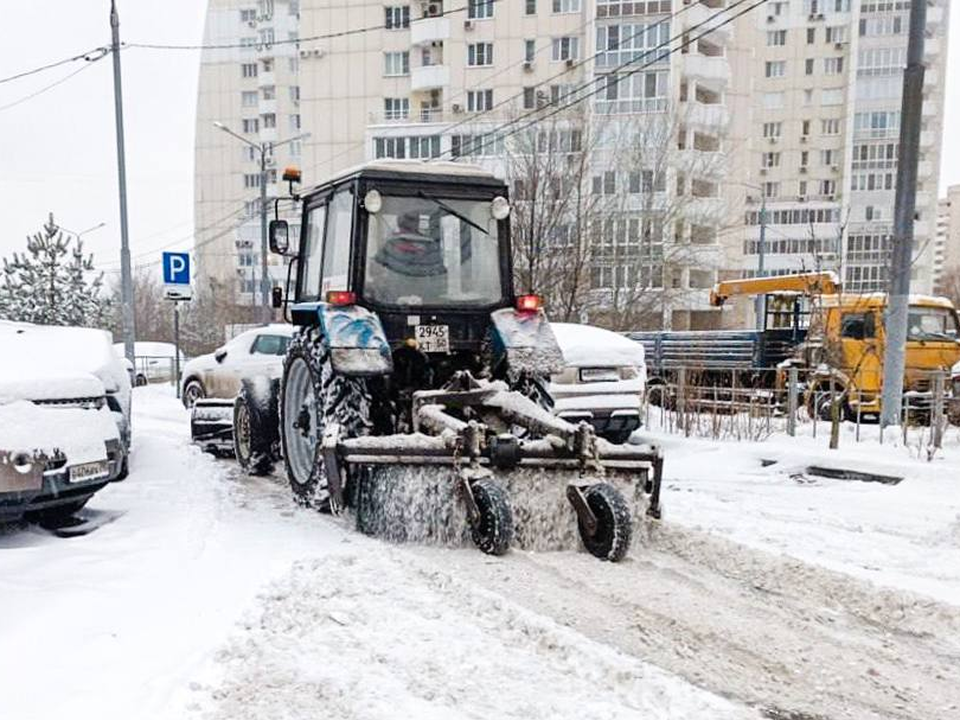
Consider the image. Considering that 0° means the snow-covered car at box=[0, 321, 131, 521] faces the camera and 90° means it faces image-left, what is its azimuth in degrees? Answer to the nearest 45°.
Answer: approximately 315°

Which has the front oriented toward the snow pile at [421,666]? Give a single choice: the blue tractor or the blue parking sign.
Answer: the blue parking sign

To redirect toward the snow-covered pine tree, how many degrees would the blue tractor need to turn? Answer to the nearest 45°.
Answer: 0° — it already faces it

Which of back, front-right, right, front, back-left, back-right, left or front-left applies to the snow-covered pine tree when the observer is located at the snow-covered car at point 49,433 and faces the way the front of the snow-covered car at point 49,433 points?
back-left

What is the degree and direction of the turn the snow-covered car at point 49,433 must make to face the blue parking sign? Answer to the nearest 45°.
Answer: approximately 135° to its left

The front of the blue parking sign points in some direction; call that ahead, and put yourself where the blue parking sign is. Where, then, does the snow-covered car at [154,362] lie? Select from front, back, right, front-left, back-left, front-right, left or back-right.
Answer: back

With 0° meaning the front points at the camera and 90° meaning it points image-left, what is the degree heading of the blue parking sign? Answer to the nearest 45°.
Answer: approximately 0°

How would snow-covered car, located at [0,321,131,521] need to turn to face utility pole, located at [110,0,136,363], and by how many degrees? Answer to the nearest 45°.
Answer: approximately 135° to its left

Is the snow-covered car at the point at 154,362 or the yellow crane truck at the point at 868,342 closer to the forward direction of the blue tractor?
the snow-covered car
